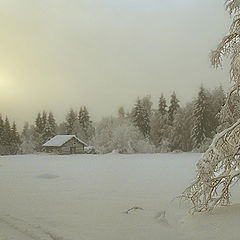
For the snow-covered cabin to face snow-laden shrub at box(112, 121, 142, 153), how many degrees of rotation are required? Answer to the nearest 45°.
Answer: approximately 45° to its left

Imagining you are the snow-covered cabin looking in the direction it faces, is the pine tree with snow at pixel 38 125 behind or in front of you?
behind

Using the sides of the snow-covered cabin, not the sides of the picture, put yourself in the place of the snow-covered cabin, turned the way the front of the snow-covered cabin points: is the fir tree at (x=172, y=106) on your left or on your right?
on your left

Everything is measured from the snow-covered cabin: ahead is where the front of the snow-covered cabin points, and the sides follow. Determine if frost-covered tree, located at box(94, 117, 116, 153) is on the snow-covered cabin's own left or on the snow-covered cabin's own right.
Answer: on the snow-covered cabin's own left

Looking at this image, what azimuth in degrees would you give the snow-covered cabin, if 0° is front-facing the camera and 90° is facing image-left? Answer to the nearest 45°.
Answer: approximately 315°

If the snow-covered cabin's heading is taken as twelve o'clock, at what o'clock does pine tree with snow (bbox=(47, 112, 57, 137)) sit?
The pine tree with snow is roughly at 7 o'clock from the snow-covered cabin.
